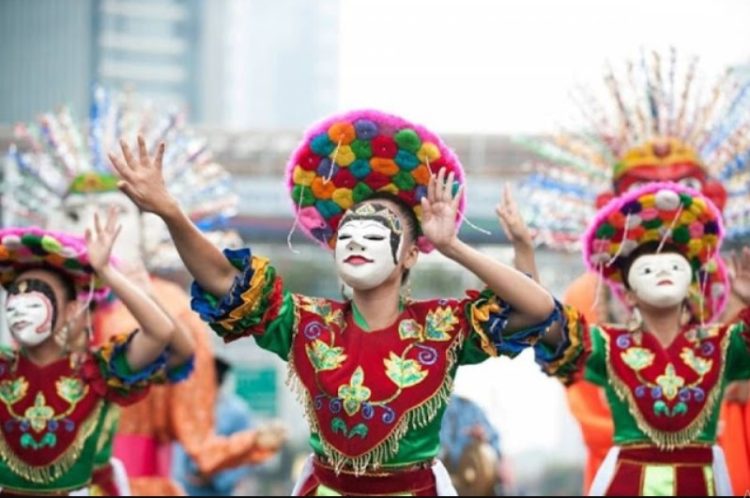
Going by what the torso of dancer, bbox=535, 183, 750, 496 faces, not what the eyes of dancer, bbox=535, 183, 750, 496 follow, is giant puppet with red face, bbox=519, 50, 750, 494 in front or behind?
behind

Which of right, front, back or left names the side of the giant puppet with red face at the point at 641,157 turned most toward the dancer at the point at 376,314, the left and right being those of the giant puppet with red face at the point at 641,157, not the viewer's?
front

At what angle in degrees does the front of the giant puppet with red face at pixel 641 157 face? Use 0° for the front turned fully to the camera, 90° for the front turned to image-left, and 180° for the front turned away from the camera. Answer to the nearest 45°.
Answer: approximately 0°

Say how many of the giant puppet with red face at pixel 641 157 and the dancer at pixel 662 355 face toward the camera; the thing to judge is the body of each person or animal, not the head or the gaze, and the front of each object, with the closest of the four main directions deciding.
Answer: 2
